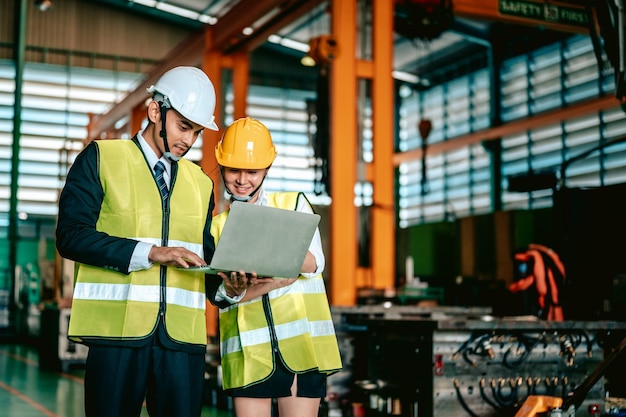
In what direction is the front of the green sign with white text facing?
toward the camera

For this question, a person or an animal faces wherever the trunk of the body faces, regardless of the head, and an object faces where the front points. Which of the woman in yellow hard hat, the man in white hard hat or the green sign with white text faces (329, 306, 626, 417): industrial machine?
the green sign with white text

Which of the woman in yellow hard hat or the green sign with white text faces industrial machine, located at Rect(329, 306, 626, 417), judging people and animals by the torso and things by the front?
the green sign with white text

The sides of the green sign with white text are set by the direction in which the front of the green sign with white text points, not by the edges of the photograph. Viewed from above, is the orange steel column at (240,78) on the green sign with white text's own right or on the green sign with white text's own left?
on the green sign with white text's own right

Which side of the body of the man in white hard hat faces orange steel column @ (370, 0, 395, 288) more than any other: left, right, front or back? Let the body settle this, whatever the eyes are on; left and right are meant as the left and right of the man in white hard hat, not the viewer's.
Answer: left

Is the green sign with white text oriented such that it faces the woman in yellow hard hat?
yes

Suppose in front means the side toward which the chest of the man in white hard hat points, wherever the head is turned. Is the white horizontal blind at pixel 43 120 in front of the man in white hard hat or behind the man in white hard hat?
behind

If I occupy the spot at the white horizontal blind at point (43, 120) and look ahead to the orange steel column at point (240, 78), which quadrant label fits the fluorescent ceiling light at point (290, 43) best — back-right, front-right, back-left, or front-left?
front-left

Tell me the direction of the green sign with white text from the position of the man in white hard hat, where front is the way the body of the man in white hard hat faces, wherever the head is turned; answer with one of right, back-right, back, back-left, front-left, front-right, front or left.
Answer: left

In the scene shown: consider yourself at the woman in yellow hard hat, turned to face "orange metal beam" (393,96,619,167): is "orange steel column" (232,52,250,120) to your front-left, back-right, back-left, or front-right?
front-left

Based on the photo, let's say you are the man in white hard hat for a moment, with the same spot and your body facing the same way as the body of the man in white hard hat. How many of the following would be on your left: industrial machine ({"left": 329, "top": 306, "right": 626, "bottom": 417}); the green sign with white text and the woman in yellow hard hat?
3

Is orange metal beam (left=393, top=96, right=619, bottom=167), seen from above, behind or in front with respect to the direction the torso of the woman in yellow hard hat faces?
behind

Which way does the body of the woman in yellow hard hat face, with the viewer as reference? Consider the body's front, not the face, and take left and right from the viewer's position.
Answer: facing the viewer

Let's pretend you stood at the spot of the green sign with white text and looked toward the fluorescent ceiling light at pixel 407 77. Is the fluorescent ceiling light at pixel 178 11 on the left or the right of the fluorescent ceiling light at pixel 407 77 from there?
left

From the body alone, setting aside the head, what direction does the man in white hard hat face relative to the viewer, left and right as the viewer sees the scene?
facing the viewer and to the right of the viewer

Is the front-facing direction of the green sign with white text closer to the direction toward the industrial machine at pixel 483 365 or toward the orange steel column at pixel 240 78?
the industrial machine
